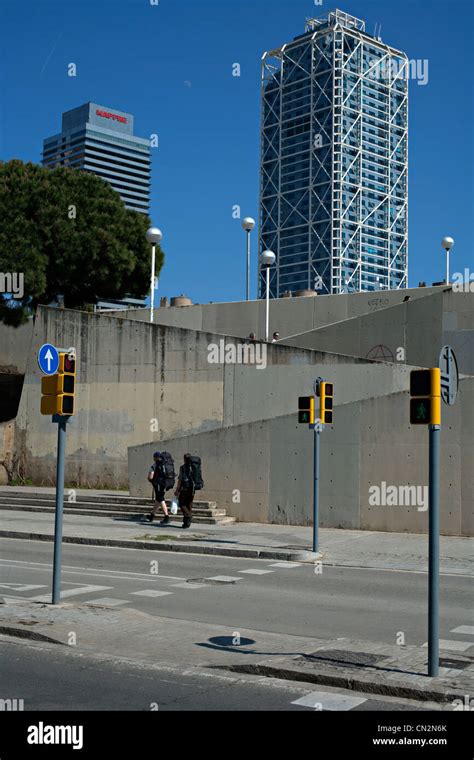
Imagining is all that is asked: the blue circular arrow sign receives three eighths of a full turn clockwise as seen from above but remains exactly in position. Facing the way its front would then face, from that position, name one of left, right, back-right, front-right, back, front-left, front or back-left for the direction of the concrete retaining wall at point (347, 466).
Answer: back-right

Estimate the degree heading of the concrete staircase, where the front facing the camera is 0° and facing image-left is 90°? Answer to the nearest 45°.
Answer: approximately 0°

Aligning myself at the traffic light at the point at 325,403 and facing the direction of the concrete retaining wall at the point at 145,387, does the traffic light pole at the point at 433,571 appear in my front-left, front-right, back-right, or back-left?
back-left

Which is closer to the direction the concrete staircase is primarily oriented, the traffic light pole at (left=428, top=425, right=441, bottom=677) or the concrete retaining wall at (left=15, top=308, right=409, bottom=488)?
the traffic light pole

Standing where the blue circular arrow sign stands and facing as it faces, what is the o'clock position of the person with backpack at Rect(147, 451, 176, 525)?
The person with backpack is roughly at 8 o'clock from the blue circular arrow sign.

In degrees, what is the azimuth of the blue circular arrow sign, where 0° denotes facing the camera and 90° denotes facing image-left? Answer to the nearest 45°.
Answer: approximately 315°

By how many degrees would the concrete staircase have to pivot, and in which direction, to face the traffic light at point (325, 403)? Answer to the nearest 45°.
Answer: approximately 45° to its left

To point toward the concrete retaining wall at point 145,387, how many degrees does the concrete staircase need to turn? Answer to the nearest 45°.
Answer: approximately 180°

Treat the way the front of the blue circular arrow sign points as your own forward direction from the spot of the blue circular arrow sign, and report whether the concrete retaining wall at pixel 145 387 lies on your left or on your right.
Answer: on your left
